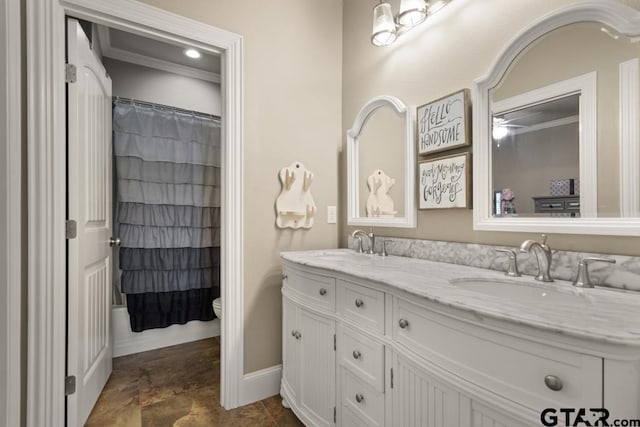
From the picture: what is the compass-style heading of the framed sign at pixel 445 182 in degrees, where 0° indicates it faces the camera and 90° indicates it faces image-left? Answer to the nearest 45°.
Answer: approximately 45°

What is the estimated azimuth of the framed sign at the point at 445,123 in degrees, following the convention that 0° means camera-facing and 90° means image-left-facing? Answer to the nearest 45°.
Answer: approximately 45°

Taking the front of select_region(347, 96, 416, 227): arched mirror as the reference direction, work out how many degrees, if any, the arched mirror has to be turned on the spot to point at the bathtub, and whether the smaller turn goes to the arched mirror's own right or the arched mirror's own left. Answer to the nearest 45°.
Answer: approximately 45° to the arched mirror's own right

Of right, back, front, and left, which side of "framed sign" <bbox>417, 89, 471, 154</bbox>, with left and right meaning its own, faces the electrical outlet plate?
right

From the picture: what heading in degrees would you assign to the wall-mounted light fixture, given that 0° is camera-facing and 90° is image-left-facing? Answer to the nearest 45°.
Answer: approximately 45°
